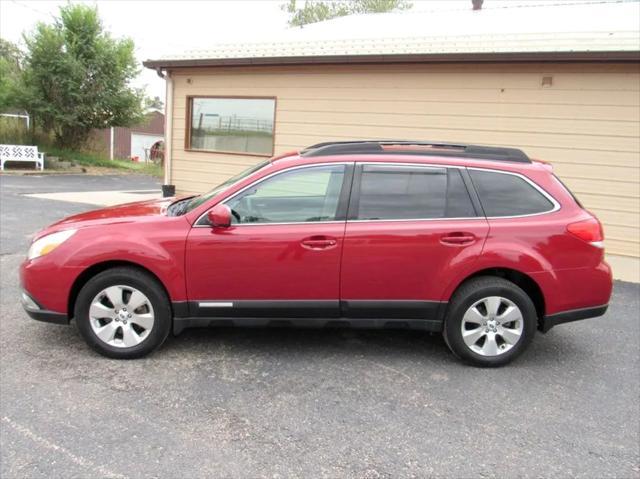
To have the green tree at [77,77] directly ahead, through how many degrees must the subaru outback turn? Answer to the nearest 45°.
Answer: approximately 45° to its right

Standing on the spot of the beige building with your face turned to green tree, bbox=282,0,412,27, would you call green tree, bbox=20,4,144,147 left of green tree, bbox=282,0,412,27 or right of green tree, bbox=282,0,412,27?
left

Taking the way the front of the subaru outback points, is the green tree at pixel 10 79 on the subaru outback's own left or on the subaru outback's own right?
on the subaru outback's own right

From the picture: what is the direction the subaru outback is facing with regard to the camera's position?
facing to the left of the viewer

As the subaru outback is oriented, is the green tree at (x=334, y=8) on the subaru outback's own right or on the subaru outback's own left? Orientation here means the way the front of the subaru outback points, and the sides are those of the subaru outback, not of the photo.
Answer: on the subaru outback's own right

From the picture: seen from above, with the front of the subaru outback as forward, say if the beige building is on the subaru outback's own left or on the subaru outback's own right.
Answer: on the subaru outback's own right

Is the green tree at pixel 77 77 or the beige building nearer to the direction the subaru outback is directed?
the green tree
